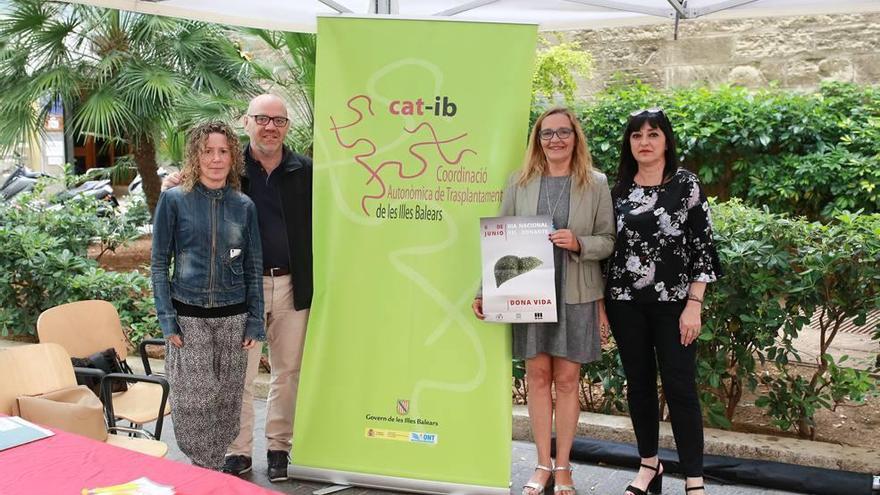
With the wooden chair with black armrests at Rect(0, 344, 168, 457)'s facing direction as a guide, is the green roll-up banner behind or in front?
in front

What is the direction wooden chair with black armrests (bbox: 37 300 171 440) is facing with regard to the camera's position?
facing the viewer and to the right of the viewer

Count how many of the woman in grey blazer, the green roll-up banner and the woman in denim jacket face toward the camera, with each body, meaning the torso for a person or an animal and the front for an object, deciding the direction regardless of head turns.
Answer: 3

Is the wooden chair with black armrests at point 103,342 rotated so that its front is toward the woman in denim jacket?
yes

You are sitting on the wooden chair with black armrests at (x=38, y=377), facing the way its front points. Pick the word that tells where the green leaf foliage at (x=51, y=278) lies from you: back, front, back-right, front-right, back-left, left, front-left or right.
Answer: back-left

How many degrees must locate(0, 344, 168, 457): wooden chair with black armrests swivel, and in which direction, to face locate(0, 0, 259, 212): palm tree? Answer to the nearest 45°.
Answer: approximately 135° to its left
